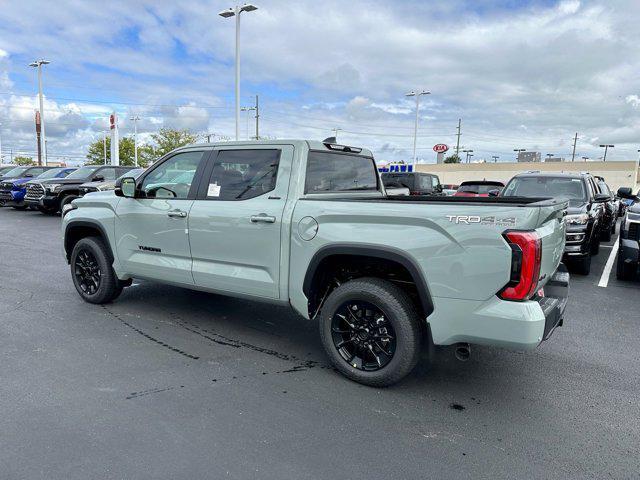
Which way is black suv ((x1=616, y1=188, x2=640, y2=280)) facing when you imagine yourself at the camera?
facing the viewer

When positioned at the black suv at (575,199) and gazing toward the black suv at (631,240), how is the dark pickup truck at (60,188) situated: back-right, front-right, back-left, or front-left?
back-right

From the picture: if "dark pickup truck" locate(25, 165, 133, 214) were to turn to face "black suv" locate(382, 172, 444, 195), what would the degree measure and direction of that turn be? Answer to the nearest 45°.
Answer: approximately 135° to its left

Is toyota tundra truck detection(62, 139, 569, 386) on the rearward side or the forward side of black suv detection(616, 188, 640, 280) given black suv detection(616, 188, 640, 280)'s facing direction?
on the forward side

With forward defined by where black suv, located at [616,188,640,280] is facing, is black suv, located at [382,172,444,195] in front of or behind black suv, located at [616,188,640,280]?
behind

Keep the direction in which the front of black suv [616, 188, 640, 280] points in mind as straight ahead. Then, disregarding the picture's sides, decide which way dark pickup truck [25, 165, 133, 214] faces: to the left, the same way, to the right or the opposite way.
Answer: the same way

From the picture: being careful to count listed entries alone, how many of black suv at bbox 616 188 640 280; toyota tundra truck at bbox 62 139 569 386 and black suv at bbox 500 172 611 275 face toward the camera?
2

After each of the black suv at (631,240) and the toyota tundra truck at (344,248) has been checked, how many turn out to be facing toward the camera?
1

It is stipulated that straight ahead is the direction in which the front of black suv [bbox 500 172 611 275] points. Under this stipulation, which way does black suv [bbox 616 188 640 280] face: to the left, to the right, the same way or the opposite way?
the same way

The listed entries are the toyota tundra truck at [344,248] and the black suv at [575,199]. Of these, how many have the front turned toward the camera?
1

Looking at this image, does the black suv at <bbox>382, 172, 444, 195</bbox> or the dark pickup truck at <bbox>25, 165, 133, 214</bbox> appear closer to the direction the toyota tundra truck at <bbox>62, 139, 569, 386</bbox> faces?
the dark pickup truck

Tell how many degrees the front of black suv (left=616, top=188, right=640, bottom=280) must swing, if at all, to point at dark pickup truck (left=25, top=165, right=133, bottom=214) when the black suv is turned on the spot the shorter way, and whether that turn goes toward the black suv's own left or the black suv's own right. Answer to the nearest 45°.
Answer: approximately 90° to the black suv's own right

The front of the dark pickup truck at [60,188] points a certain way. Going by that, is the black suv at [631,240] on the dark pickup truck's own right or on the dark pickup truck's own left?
on the dark pickup truck's own left

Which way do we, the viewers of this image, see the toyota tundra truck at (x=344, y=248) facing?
facing away from the viewer and to the left of the viewer

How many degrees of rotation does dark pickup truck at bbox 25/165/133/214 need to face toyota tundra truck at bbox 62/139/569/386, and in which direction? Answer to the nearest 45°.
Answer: approximately 45° to its left

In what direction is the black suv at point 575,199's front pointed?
toward the camera

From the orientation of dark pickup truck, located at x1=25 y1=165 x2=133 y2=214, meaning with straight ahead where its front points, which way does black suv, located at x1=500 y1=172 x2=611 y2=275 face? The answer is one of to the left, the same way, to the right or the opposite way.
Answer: the same way

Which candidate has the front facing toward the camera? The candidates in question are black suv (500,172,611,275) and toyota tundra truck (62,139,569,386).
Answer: the black suv

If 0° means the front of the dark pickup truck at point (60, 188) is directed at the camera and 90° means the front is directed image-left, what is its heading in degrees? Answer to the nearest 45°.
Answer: approximately 45°
